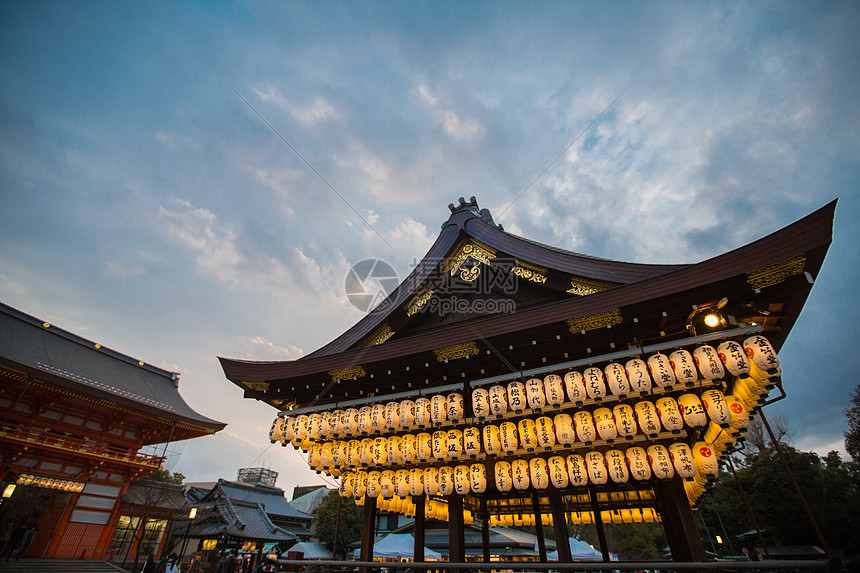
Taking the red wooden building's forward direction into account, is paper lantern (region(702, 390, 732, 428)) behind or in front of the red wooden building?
in front

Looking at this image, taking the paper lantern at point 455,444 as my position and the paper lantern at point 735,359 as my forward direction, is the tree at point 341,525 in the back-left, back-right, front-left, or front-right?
back-left

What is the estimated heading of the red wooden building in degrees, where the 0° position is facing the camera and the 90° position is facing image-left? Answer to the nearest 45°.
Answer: approximately 315°

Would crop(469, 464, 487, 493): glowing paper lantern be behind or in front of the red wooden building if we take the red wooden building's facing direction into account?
in front

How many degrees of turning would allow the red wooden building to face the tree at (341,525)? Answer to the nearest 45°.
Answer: approximately 45° to its left

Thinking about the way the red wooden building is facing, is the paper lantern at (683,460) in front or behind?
in front
